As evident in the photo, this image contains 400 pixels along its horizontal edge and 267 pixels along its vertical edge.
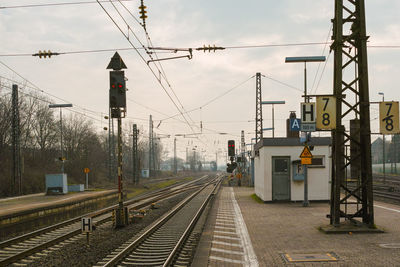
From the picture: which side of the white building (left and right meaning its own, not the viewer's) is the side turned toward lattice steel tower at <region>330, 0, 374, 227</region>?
front

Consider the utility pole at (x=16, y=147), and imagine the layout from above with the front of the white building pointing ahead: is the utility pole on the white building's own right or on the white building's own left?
on the white building's own right

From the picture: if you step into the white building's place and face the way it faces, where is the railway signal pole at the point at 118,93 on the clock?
The railway signal pole is roughly at 1 o'clock from the white building.

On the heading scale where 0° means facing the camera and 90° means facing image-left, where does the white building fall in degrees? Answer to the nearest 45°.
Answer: approximately 0°

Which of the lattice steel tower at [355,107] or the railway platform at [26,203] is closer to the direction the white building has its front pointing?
the lattice steel tower

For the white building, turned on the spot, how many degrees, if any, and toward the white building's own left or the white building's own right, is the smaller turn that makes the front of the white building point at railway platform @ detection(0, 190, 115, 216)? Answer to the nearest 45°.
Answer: approximately 90° to the white building's own right
